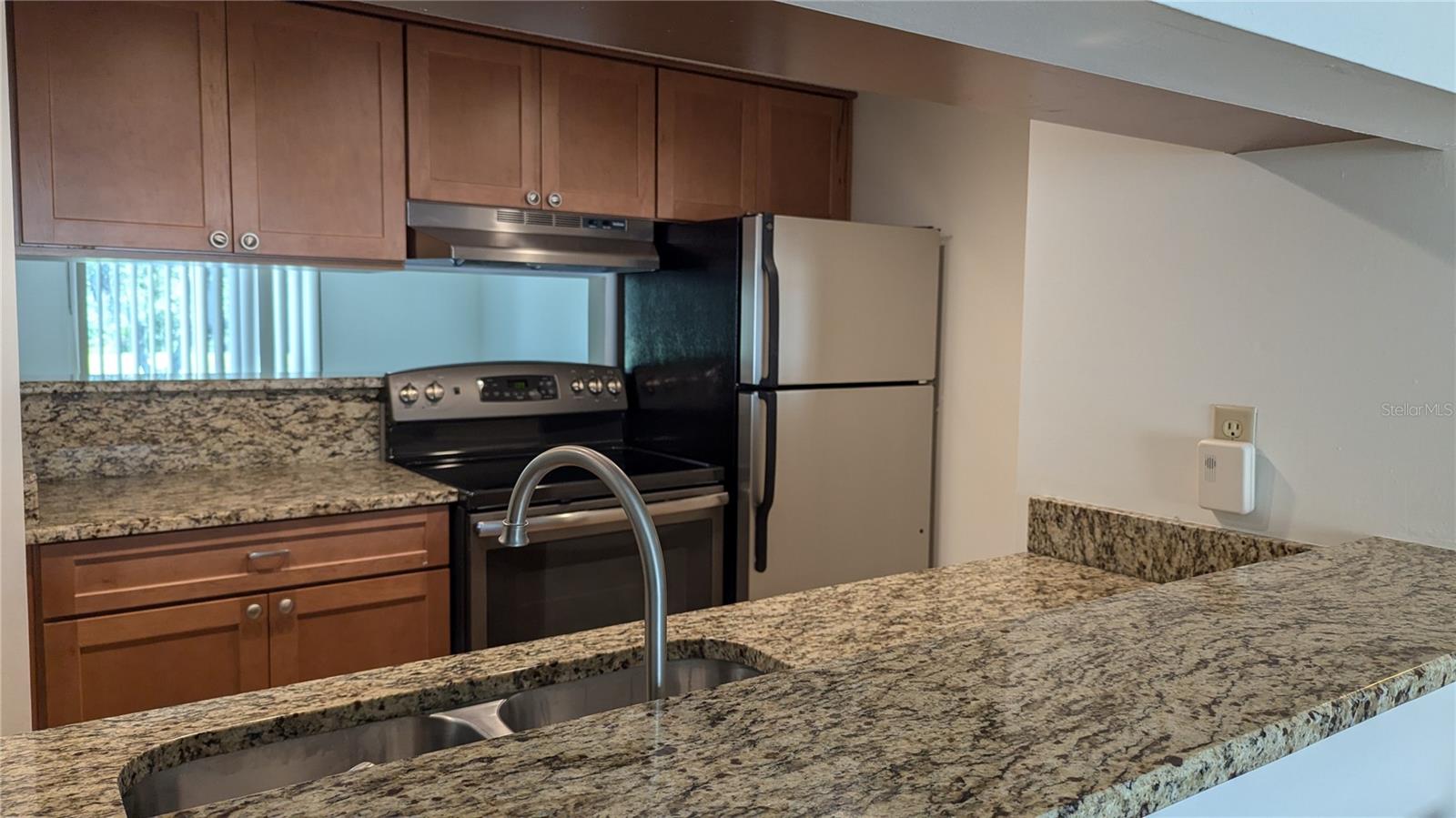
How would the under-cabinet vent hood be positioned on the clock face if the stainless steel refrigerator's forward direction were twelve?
The under-cabinet vent hood is roughly at 4 o'clock from the stainless steel refrigerator.

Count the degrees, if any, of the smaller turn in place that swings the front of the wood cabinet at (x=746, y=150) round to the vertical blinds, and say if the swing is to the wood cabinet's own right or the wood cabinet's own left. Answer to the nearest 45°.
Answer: approximately 135° to the wood cabinet's own right

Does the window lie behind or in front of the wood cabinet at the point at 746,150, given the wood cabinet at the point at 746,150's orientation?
behind

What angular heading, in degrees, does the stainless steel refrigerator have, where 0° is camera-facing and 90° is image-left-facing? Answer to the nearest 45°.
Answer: approximately 315°

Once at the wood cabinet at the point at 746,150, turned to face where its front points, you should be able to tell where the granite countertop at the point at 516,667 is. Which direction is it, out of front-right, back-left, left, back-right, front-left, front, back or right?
front-right

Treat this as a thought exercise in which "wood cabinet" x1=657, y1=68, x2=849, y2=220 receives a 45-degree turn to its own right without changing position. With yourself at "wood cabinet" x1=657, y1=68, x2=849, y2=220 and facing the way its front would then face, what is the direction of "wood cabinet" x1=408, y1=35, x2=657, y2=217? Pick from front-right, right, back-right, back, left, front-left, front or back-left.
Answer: front-right

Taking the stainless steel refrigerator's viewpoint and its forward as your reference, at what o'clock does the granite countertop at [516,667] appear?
The granite countertop is roughly at 2 o'clock from the stainless steel refrigerator.

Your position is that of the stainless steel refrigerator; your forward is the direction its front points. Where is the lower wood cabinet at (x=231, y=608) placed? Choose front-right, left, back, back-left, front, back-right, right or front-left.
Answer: right

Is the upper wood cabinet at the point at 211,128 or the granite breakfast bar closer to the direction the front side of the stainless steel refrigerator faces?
the granite breakfast bar

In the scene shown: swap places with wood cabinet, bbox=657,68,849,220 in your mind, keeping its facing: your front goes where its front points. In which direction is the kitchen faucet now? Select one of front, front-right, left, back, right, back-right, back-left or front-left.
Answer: front-right

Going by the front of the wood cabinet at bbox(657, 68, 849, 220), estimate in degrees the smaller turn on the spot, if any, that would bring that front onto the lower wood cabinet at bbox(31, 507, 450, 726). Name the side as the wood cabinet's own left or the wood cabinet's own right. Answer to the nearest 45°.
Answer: approximately 90° to the wood cabinet's own right

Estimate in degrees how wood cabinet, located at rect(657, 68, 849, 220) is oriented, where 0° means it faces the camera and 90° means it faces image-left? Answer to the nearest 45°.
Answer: approximately 315°
